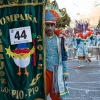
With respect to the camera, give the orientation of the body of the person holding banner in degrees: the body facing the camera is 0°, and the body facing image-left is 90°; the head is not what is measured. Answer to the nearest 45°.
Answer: approximately 0°
